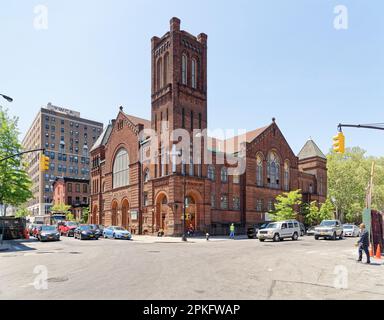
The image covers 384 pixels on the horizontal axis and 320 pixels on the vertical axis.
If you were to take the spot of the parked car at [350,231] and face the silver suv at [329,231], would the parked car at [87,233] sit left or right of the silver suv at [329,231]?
right

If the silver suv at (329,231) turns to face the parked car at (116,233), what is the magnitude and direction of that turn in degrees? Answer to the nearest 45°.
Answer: approximately 45° to its right

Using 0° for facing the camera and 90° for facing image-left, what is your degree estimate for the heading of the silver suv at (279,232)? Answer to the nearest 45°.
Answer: approximately 45°

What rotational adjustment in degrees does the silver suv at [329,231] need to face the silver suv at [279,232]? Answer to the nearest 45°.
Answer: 0° — it already faces it

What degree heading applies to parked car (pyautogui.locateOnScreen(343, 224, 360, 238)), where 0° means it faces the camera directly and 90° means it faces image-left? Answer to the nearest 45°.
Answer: approximately 45°
